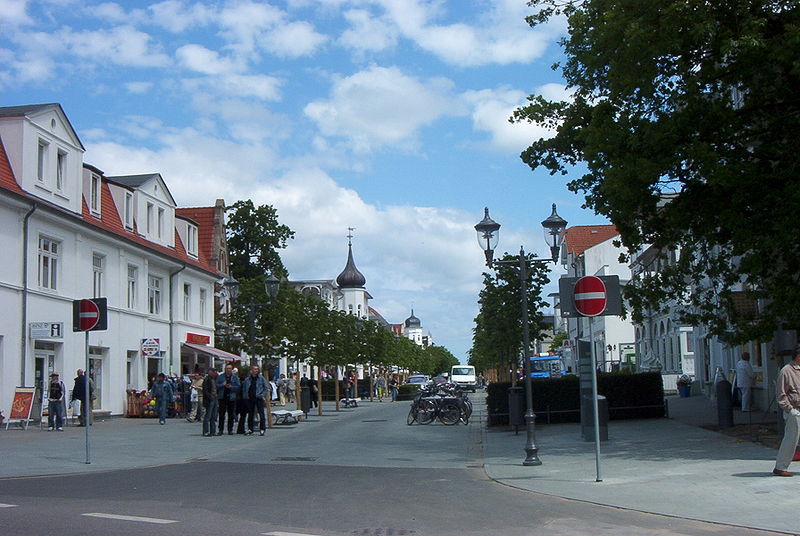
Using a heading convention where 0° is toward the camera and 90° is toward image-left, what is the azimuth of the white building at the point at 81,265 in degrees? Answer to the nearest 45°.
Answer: approximately 315°

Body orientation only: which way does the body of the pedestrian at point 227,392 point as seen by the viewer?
toward the camera

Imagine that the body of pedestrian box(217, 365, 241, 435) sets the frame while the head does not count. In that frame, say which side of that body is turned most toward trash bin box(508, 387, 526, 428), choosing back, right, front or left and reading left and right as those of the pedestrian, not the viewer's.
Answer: left

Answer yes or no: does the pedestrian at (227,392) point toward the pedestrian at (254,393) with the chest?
no

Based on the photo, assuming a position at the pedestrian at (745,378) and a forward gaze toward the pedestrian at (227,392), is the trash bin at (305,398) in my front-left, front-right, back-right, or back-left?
front-right

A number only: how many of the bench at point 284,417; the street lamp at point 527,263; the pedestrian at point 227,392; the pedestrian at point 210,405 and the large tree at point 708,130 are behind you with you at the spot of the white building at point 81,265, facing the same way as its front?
0

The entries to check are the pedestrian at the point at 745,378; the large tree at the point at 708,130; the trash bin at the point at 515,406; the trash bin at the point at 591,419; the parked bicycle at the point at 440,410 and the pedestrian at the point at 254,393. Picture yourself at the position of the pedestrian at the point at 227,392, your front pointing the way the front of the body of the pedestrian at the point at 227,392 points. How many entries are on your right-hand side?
0

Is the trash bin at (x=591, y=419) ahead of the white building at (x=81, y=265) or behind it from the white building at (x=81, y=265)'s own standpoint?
ahead

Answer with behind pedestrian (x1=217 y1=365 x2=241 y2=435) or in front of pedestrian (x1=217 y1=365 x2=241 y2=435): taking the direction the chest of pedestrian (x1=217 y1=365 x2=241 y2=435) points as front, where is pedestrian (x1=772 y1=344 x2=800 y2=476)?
in front

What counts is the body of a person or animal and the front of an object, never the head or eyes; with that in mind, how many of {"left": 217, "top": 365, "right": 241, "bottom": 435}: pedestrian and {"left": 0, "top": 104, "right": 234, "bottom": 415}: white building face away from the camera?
0

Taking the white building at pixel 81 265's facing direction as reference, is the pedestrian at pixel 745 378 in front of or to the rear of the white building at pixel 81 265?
in front
